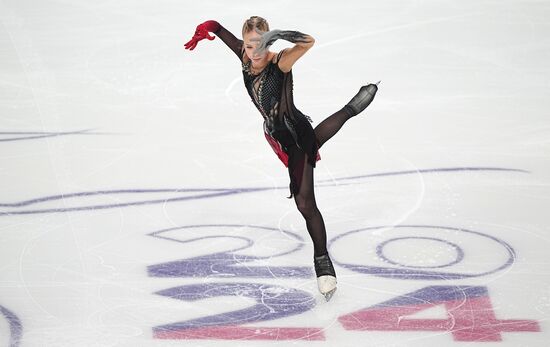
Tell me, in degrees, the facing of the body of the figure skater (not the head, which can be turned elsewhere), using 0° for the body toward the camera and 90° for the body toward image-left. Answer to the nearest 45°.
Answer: approximately 45°
